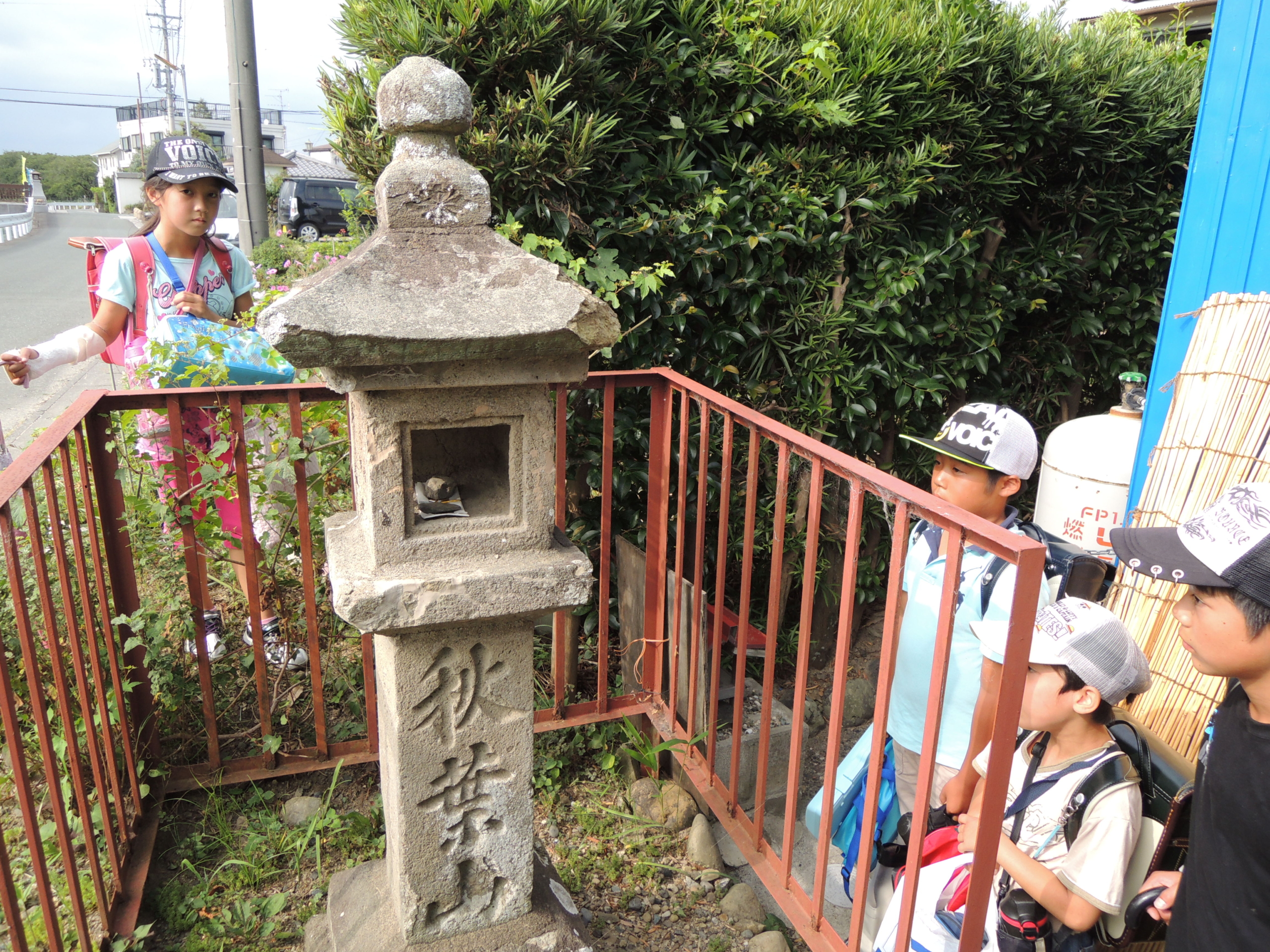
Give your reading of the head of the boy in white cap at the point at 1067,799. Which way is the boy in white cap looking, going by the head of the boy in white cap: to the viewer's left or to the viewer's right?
to the viewer's left

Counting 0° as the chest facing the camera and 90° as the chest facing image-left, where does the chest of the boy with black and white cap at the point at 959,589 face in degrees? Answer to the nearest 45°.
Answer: approximately 45°

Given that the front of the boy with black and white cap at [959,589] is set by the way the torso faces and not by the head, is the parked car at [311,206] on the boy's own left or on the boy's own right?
on the boy's own right

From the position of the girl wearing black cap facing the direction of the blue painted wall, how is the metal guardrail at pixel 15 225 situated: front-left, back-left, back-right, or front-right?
back-left

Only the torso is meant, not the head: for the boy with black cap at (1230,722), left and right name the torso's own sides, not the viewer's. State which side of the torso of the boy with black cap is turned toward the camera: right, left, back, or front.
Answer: left
